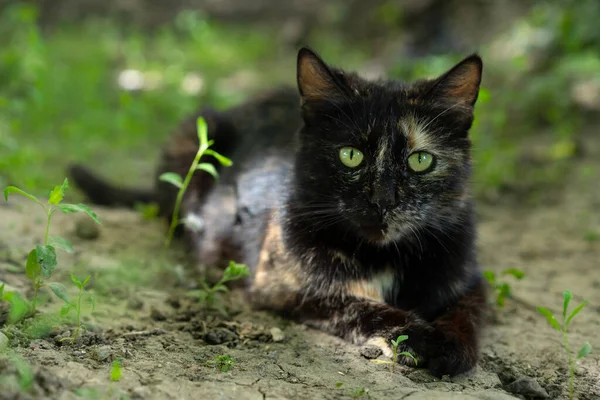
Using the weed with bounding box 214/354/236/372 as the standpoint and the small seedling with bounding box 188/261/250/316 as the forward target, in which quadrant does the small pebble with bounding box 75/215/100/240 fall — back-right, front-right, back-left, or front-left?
front-left

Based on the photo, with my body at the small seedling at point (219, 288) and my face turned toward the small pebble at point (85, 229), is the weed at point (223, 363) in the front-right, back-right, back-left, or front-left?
back-left

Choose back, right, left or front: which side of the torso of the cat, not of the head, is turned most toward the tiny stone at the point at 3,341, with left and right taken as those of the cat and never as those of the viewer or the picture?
right

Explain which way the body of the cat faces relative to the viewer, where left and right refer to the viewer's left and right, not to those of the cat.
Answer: facing the viewer and to the right of the viewer

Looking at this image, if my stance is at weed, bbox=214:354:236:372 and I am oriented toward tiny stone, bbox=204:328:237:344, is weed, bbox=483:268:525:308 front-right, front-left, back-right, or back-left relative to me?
front-right

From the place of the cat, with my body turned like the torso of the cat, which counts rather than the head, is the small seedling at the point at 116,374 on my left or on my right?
on my right

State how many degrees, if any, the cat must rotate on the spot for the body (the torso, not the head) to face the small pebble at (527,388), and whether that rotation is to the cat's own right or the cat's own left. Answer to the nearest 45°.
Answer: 0° — it already faces it

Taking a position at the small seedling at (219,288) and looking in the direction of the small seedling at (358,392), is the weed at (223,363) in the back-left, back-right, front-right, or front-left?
front-right

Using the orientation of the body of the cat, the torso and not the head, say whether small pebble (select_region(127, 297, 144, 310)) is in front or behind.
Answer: behind
